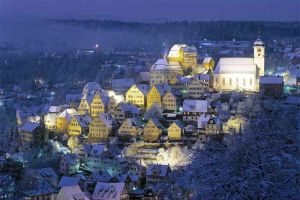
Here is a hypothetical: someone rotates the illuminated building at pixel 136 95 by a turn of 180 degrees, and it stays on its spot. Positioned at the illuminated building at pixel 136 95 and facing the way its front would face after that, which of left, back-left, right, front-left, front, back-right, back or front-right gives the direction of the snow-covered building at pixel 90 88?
left

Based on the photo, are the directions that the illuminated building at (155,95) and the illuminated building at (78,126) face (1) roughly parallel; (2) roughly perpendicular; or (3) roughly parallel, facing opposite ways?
roughly parallel

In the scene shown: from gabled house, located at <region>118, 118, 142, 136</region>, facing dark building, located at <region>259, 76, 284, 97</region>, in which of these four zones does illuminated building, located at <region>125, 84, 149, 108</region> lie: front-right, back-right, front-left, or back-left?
front-left

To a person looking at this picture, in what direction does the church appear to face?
facing to the right of the viewer

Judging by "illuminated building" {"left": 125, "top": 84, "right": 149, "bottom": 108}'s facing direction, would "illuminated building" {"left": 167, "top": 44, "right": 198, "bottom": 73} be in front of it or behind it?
behind

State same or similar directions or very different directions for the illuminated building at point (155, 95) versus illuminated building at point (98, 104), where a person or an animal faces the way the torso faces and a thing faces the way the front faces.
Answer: same or similar directions

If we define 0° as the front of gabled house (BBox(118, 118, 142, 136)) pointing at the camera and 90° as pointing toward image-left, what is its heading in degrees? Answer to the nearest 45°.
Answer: approximately 45°

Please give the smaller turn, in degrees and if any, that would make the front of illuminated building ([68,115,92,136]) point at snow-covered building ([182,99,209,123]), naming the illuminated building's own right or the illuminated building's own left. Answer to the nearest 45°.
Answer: approximately 135° to the illuminated building's own left

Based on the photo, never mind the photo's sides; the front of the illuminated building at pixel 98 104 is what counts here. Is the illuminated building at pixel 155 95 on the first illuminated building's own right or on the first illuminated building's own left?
on the first illuminated building's own left

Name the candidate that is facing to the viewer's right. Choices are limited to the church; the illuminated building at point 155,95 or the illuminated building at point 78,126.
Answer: the church

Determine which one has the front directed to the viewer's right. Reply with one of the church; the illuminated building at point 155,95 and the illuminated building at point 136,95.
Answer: the church

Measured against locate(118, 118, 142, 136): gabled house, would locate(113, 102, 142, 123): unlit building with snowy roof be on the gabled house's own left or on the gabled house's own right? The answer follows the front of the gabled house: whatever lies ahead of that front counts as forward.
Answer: on the gabled house's own right

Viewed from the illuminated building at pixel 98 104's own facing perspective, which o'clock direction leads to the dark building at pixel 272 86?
the dark building at pixel 272 86 is roughly at 8 o'clock from the illuminated building at pixel 98 104.

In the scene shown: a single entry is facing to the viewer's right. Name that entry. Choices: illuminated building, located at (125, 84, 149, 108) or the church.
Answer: the church
